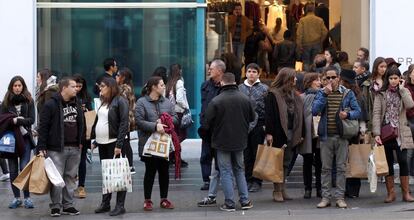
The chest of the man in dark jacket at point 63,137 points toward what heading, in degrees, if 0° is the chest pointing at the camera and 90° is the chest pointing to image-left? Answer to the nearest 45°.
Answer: approximately 315°

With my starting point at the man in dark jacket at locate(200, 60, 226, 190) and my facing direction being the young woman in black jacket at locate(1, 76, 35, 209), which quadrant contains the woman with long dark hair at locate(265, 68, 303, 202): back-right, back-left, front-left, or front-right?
back-left

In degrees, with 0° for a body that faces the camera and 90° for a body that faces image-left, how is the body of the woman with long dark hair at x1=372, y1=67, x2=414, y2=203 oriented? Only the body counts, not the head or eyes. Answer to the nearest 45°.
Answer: approximately 0°

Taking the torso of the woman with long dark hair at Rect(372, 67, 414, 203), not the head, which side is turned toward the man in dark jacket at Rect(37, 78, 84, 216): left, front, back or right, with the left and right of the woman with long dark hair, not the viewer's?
right

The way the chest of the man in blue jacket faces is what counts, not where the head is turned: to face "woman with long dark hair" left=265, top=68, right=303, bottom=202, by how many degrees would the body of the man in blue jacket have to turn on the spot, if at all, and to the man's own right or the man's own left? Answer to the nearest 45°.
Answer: approximately 135° to the man's own right

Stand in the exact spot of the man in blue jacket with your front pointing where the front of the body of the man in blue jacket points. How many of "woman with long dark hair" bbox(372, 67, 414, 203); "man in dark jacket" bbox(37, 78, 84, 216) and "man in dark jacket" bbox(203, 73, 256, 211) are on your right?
2

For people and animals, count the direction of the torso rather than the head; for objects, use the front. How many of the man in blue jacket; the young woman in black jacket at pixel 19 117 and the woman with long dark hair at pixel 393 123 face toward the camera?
3

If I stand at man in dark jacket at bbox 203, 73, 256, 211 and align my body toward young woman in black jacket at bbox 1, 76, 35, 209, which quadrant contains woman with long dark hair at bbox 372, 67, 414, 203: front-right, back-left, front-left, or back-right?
back-right

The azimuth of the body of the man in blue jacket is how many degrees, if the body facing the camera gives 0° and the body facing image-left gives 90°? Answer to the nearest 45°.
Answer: approximately 0°
